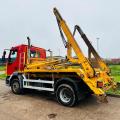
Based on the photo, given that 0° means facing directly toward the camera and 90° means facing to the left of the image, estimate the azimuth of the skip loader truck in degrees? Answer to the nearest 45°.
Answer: approximately 135°
